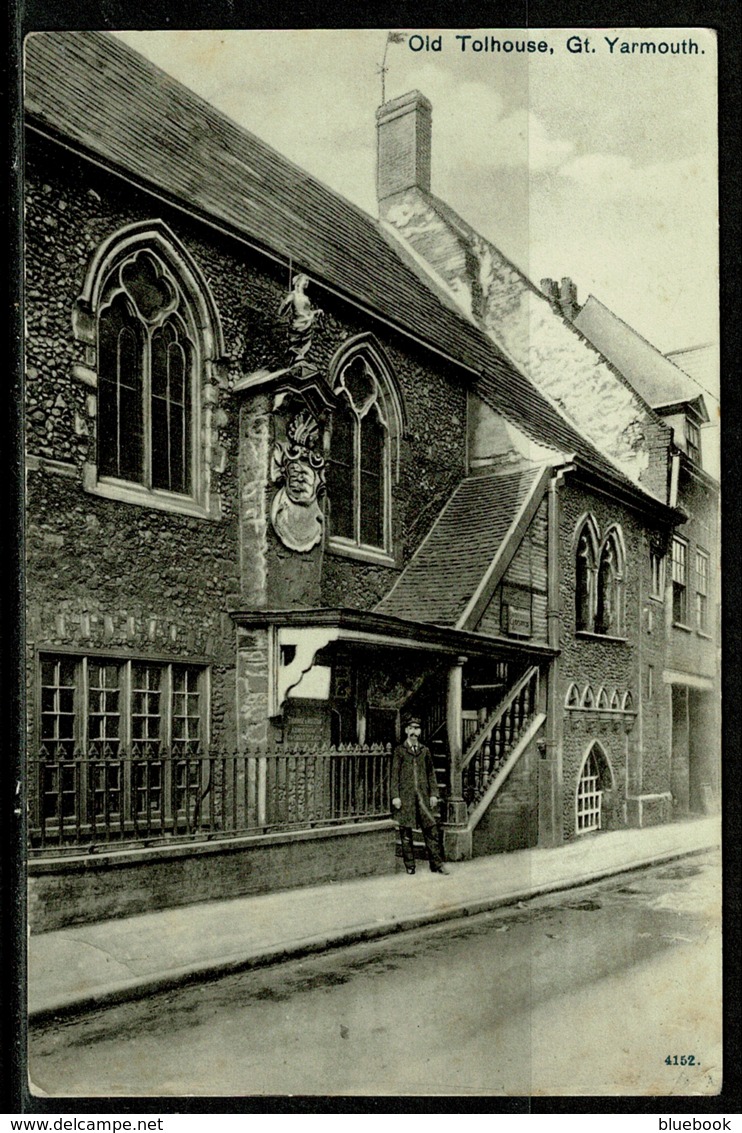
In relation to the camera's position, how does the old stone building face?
facing the viewer and to the right of the viewer

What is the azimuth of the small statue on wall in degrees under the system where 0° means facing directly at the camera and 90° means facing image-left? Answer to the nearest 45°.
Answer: approximately 315°

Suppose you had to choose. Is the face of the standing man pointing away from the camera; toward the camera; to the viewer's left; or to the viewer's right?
toward the camera

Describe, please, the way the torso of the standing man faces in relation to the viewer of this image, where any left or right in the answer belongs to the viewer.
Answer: facing the viewer

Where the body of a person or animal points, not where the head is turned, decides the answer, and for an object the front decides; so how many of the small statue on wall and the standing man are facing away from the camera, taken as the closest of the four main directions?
0
